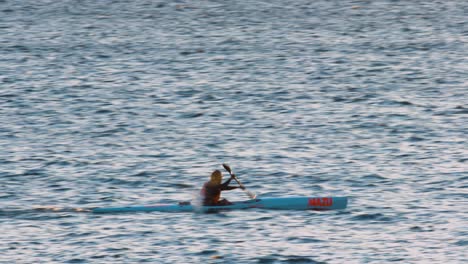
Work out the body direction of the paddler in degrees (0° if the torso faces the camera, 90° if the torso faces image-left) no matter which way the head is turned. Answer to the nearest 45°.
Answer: approximately 270°

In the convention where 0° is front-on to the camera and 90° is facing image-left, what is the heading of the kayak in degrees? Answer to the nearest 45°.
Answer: approximately 270°
